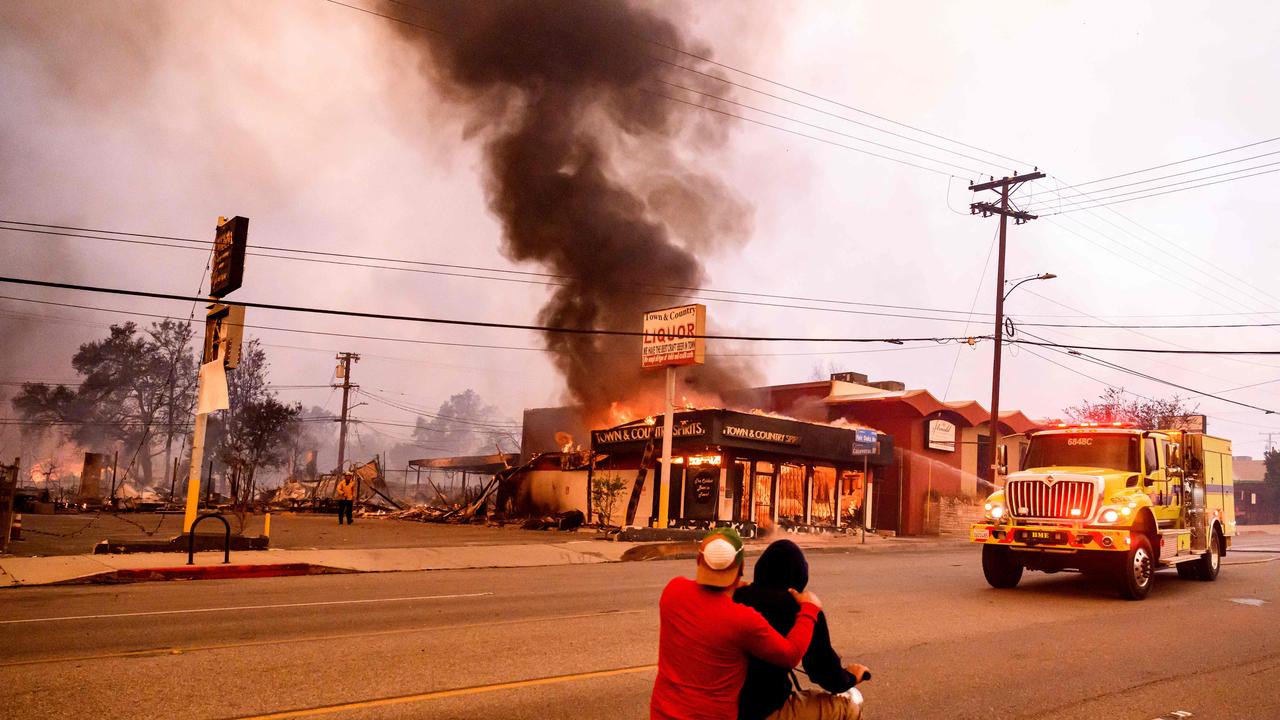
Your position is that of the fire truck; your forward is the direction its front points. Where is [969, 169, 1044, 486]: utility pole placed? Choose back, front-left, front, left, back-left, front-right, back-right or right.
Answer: back-right

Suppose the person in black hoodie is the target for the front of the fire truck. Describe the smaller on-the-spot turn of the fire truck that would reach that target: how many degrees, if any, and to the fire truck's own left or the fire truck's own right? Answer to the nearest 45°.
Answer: approximately 45° to the fire truck's own left

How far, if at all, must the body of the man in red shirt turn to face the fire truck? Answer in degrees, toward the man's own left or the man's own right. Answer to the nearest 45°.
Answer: approximately 45° to the man's own right

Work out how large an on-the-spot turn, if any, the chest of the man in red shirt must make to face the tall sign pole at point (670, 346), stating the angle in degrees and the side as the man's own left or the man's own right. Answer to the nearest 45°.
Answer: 0° — they already face it

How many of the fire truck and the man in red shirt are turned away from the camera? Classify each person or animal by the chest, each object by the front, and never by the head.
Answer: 1

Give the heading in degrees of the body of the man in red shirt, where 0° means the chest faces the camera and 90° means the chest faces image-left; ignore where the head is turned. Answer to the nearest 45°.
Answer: approximately 180°

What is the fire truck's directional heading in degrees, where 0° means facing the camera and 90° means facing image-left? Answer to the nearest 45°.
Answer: approximately 45°

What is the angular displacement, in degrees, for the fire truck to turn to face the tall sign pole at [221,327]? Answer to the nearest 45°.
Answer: approximately 45° to its right

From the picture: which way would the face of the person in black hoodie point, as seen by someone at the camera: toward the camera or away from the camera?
away from the camera

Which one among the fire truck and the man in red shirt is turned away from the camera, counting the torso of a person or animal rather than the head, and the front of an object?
the man in red shirt

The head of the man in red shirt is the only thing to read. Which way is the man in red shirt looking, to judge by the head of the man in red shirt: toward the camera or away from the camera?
away from the camera
